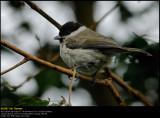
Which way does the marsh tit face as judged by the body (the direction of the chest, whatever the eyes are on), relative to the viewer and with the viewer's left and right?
facing to the left of the viewer
